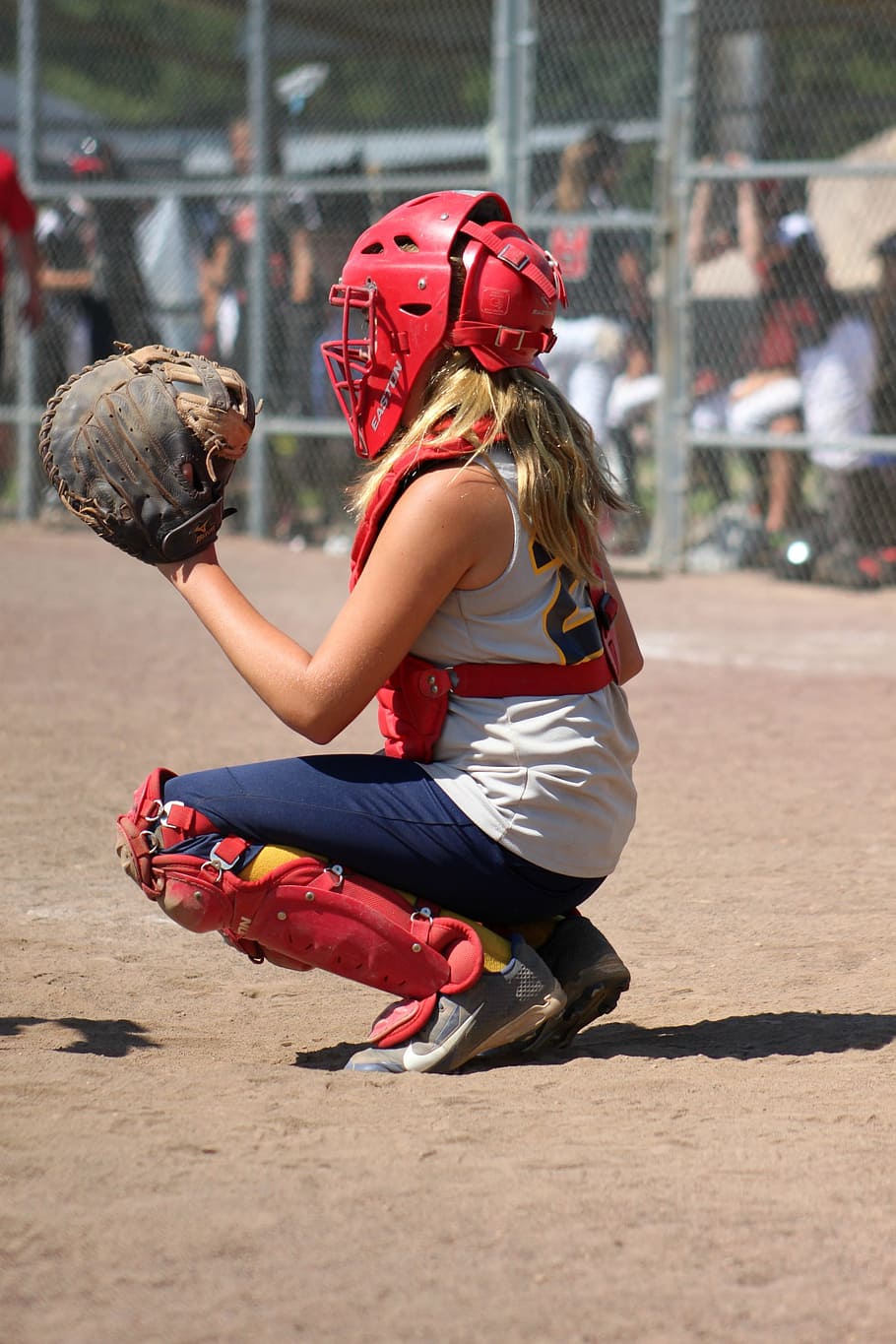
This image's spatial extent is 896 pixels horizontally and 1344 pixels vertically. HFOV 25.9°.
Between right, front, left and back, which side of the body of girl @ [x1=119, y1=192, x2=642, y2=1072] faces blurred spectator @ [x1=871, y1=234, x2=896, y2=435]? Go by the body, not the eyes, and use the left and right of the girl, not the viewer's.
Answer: right

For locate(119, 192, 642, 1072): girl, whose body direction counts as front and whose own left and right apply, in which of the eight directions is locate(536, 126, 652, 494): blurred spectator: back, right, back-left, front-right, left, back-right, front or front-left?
right

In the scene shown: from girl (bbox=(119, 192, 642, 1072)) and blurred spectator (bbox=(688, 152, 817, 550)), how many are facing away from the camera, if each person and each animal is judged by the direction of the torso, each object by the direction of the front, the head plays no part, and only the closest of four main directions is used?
0

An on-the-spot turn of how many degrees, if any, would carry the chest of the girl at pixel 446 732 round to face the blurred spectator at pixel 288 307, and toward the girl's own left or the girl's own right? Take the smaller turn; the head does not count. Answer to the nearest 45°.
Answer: approximately 90° to the girl's own right

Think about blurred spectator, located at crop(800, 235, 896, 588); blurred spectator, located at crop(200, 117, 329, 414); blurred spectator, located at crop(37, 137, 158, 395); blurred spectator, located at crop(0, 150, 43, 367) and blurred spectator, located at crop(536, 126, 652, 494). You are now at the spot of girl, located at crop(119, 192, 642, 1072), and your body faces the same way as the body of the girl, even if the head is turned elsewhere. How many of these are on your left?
0

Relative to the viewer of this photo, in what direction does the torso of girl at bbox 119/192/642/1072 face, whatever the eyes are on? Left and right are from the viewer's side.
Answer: facing to the left of the viewer

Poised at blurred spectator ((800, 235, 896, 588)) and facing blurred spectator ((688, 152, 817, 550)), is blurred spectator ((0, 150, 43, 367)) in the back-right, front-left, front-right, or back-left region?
front-left

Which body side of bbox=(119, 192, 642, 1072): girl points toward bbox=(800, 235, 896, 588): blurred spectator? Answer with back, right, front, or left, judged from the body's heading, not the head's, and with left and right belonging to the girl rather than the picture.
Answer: right

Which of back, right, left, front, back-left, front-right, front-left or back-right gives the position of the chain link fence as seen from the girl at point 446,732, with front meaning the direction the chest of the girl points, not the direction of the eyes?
right

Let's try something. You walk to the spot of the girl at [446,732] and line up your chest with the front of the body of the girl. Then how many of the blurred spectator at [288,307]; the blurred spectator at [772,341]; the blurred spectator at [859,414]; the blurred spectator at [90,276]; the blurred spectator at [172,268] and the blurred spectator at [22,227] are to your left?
0

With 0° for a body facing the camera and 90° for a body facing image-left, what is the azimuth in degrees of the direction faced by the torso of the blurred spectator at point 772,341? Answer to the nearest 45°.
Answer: approximately 45°

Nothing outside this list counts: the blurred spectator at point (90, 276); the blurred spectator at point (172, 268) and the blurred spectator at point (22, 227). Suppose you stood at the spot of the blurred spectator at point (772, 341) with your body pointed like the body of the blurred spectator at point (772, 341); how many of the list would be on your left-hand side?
0

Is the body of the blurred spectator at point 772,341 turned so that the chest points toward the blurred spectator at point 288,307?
no

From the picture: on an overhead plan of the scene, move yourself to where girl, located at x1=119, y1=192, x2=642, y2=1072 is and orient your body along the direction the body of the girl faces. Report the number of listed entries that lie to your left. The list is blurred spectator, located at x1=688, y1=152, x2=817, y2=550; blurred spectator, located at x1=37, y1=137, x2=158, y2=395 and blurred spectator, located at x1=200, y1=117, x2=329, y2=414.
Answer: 0

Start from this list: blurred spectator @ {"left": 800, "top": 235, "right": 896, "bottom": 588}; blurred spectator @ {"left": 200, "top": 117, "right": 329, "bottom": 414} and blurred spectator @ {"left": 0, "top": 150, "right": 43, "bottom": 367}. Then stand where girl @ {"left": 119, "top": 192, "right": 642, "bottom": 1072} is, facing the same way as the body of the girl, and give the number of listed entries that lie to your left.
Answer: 0

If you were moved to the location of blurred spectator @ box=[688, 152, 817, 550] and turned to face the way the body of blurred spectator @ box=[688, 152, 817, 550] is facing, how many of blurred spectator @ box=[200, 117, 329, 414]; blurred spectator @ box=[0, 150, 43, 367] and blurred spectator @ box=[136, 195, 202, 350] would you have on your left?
0
